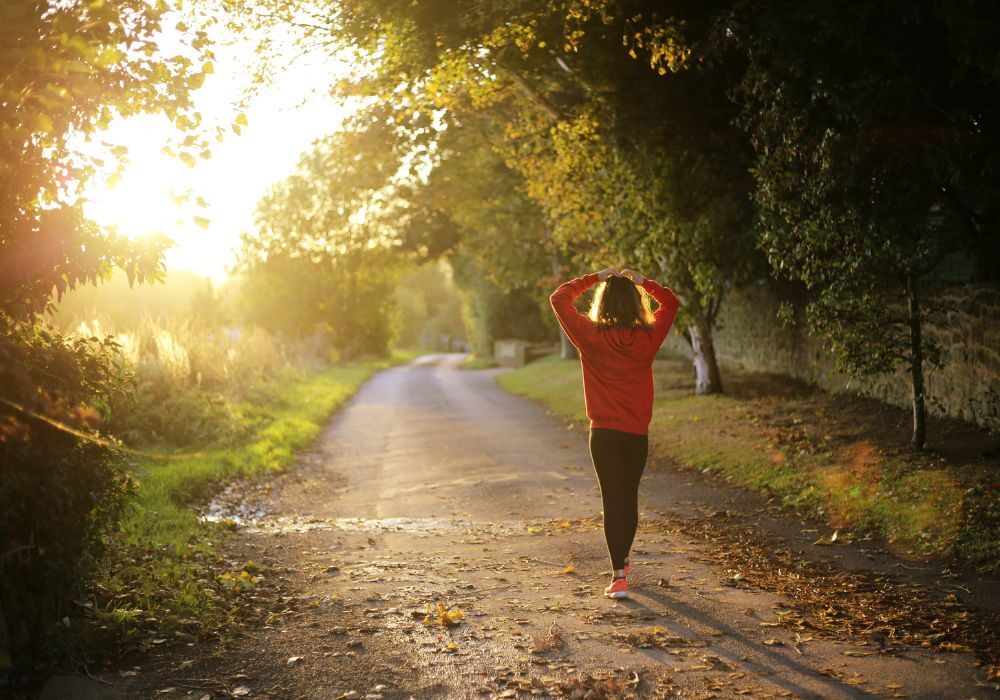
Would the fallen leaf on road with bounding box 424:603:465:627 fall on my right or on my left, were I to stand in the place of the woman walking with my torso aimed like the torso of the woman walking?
on my left

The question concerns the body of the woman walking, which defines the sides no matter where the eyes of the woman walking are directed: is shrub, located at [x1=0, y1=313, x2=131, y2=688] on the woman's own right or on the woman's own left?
on the woman's own left

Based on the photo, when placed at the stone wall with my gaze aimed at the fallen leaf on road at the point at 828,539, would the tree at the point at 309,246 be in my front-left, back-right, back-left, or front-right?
back-right

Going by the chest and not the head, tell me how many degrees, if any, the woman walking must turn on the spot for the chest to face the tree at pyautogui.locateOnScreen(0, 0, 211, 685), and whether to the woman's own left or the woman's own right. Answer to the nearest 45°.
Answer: approximately 135° to the woman's own left

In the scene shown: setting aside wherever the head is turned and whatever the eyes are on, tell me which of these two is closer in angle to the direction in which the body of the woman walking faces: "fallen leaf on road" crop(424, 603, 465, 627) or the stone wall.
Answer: the stone wall

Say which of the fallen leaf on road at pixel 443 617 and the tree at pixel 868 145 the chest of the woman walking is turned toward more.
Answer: the tree

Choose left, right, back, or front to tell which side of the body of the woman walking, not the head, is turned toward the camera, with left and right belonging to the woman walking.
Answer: back

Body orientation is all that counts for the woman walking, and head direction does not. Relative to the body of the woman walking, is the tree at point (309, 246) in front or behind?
in front

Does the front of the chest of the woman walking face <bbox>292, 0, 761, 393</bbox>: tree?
yes

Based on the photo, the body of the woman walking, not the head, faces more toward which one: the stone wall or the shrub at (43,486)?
the stone wall

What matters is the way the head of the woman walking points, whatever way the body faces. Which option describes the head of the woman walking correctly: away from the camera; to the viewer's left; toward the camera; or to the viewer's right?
away from the camera
